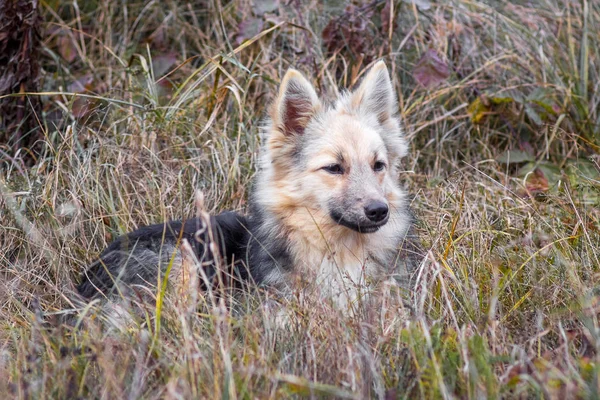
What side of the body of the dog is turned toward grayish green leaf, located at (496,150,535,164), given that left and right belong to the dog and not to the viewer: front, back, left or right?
left

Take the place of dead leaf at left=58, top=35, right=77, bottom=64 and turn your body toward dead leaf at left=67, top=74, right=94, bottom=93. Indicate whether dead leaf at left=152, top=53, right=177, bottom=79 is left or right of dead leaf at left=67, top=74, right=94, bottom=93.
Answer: left

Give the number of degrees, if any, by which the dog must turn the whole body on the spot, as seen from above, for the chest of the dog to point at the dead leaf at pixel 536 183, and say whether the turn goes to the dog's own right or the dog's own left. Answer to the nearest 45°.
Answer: approximately 90° to the dog's own left

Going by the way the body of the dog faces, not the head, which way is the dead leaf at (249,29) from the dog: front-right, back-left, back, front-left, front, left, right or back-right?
back-left

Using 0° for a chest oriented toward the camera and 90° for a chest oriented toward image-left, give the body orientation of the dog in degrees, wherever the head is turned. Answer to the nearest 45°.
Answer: approximately 315°

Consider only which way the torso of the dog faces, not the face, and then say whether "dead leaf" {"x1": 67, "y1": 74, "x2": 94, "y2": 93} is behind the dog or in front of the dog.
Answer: behind

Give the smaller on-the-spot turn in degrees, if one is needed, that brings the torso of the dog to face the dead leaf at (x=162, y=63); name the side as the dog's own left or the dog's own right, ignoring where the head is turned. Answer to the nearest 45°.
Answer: approximately 180°
